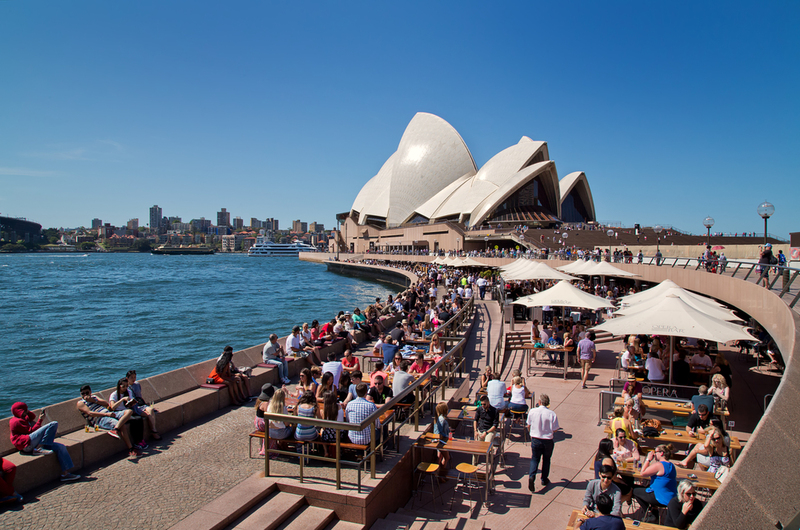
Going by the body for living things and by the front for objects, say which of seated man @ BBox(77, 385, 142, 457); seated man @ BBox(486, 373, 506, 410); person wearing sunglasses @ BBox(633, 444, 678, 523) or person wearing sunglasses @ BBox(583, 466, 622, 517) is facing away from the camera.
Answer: seated man @ BBox(486, 373, 506, 410)

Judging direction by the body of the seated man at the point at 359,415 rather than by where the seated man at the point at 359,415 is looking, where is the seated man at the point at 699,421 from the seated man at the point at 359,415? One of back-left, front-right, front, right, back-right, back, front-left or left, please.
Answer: right

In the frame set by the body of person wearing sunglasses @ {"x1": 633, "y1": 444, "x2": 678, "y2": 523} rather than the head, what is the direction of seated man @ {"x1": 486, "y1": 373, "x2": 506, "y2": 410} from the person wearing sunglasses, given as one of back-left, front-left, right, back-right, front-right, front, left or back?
front-right

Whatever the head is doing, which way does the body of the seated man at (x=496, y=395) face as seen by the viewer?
away from the camera

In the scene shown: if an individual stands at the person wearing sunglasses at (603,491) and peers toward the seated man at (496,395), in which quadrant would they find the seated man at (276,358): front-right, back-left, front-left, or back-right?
front-left

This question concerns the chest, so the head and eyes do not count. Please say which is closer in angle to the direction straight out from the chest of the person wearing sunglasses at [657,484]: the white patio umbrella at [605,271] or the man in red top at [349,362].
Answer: the man in red top

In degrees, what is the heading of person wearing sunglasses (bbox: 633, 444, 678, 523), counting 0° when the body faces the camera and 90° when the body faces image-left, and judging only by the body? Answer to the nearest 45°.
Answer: approximately 90°

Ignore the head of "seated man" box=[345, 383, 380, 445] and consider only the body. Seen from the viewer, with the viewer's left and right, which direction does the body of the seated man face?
facing away from the viewer

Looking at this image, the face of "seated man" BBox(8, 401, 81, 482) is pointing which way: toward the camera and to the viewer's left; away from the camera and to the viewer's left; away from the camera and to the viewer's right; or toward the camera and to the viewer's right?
toward the camera and to the viewer's right

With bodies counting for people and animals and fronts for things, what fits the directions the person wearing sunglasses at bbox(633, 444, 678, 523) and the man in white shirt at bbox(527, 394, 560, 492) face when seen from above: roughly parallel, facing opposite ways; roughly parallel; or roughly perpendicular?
roughly perpendicular

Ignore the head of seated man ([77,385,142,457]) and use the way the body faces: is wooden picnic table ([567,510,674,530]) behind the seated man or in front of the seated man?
in front

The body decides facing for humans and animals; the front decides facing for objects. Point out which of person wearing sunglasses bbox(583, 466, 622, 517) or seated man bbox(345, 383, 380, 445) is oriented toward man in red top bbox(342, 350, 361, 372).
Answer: the seated man

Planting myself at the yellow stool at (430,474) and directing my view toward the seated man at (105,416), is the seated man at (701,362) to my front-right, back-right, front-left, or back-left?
back-right

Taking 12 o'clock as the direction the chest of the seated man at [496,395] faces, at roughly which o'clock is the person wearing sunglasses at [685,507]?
The person wearing sunglasses is roughly at 5 o'clock from the seated man.
